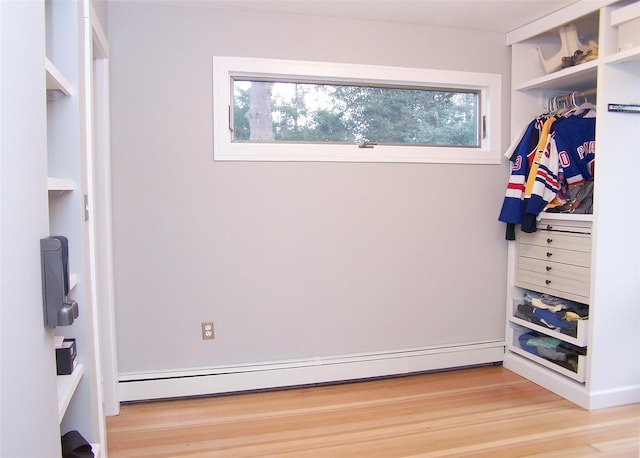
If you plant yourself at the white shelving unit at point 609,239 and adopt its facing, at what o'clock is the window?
The window is roughly at 1 o'clock from the white shelving unit.

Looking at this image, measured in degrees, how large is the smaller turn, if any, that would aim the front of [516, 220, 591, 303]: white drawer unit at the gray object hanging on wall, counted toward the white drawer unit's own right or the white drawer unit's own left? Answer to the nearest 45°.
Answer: approximately 45° to the white drawer unit's own left

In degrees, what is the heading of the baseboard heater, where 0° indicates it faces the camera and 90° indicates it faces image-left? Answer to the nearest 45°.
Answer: approximately 0°

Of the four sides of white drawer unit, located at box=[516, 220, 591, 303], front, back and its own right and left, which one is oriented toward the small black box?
front

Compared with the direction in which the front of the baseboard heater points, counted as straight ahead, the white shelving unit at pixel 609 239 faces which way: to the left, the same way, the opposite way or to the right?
to the right

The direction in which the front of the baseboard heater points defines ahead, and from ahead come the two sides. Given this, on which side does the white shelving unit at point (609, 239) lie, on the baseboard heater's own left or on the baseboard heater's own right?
on the baseboard heater's own left

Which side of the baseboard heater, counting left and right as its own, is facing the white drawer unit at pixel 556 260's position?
left

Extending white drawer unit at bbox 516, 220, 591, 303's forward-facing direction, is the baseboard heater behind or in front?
in front

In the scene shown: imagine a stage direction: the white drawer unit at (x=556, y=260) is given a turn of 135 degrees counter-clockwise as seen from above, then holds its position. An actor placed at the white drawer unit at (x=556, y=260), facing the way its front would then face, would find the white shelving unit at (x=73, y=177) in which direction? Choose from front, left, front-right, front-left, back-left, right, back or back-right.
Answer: back-right

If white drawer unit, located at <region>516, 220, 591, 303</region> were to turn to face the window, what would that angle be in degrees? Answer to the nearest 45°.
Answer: approximately 45° to its right

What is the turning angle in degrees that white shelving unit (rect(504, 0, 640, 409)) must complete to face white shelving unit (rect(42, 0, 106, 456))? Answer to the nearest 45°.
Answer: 0° — it already faces it

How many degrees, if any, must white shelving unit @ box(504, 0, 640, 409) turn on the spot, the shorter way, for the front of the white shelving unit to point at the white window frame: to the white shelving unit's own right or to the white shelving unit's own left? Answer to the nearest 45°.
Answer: approximately 45° to the white shelving unit's own right
